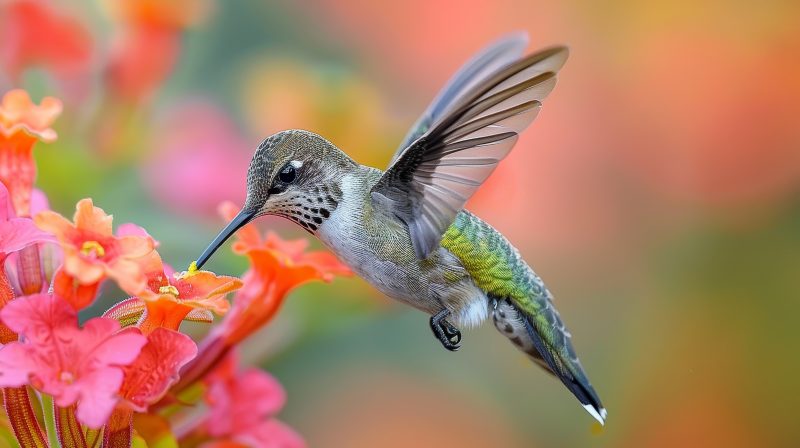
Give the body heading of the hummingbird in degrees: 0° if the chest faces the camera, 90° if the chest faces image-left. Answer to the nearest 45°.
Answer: approximately 90°
